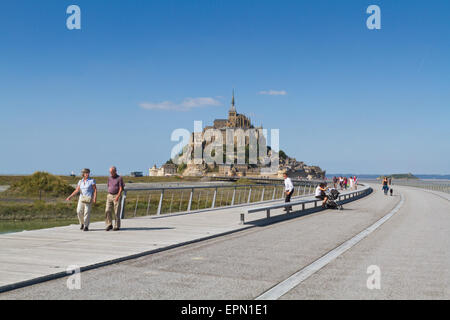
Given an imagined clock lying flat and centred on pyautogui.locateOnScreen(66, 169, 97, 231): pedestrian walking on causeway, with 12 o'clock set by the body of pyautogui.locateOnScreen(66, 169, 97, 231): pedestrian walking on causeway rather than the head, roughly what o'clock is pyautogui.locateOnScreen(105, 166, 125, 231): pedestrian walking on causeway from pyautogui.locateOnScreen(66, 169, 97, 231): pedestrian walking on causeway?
pyautogui.locateOnScreen(105, 166, 125, 231): pedestrian walking on causeway is roughly at 9 o'clock from pyautogui.locateOnScreen(66, 169, 97, 231): pedestrian walking on causeway.

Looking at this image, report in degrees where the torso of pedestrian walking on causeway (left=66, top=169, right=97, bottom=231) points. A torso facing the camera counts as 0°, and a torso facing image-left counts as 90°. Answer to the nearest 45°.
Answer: approximately 0°
